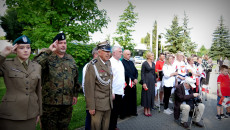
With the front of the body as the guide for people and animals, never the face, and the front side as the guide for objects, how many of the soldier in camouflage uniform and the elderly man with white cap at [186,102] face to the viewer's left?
0

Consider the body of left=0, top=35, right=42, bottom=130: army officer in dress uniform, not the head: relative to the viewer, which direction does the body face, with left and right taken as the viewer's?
facing the viewer and to the right of the viewer

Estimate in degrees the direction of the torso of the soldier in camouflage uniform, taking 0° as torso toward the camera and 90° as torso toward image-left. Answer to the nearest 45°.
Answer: approximately 315°

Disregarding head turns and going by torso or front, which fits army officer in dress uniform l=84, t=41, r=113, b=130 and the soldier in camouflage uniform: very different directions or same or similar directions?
same or similar directions

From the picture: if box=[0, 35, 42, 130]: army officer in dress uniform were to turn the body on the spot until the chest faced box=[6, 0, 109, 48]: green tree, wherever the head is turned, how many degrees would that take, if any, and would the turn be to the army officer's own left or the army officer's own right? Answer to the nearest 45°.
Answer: approximately 135° to the army officer's own left

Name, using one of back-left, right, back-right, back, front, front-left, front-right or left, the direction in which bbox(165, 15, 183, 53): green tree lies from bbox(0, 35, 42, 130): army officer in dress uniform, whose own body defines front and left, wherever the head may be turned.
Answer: left

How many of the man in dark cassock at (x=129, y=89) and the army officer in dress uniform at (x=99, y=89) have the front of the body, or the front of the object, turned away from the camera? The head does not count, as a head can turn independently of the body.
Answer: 0

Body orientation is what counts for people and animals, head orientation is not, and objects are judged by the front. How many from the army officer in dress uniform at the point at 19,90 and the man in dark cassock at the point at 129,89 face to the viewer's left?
0

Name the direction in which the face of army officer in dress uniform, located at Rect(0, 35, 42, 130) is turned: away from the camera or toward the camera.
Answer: toward the camera
